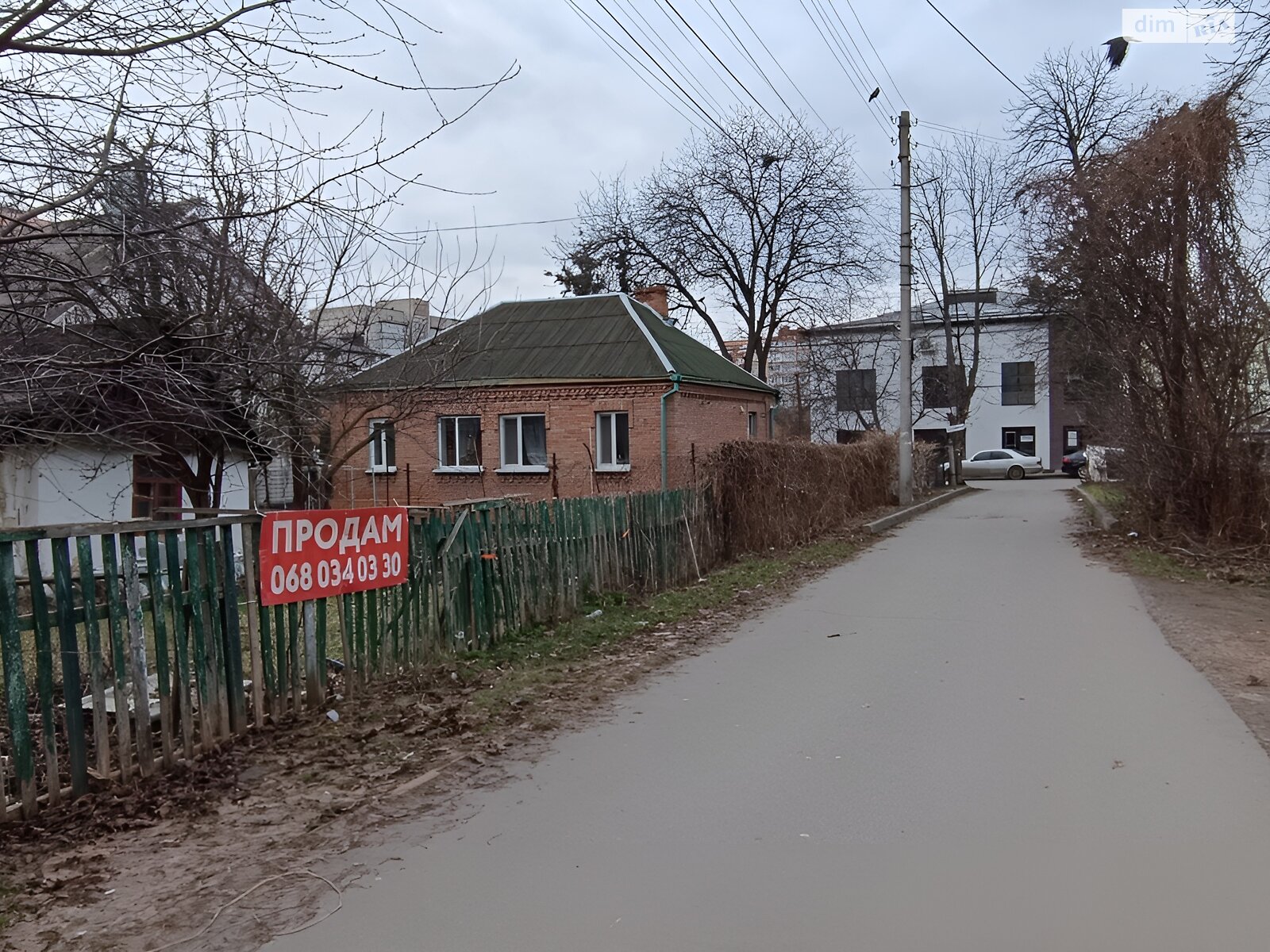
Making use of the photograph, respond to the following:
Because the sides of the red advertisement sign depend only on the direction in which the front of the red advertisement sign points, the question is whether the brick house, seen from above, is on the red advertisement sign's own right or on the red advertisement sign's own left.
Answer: on the red advertisement sign's own left

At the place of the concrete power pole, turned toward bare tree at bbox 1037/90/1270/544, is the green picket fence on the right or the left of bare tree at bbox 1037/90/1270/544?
right

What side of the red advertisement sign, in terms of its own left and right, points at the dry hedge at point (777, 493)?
left

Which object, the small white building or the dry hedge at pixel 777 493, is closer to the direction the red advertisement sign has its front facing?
the dry hedge

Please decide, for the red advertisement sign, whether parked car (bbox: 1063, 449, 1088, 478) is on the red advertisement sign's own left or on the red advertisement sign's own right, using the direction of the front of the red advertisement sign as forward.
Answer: on the red advertisement sign's own left

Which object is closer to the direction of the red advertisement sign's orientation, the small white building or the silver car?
the silver car

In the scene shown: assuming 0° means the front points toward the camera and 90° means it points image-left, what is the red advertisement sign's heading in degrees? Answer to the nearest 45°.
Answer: approximately 315°

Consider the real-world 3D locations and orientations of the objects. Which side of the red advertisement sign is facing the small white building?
back

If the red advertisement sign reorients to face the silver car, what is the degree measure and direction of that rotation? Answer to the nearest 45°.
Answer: approximately 90° to its left
